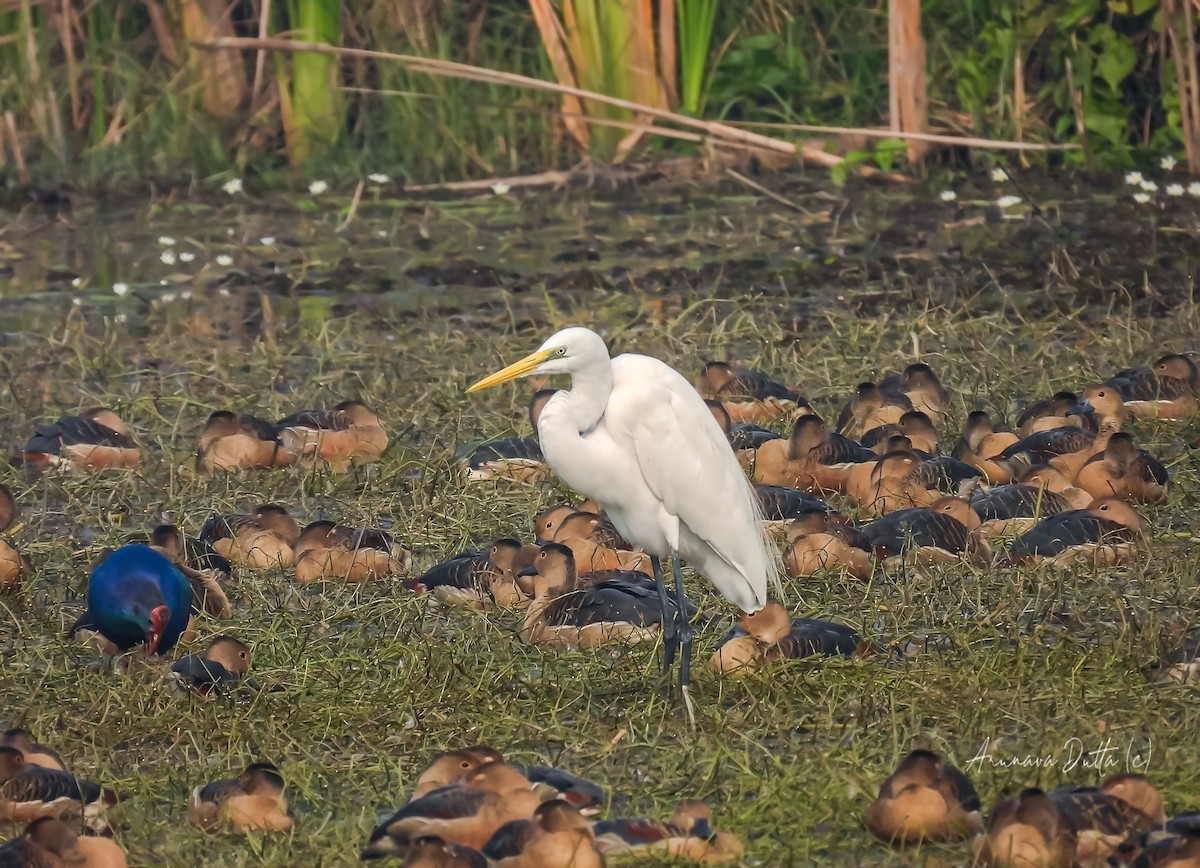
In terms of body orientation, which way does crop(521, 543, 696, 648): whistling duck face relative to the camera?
to the viewer's left

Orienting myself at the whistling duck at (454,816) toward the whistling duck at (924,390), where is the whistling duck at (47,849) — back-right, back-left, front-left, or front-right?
back-left

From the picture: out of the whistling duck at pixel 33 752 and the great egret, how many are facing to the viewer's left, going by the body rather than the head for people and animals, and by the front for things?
2

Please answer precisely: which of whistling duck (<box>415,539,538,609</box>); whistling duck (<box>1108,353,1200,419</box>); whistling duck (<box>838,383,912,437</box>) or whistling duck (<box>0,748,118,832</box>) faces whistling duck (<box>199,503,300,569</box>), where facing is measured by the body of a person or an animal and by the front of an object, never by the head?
whistling duck (<box>838,383,912,437</box>)

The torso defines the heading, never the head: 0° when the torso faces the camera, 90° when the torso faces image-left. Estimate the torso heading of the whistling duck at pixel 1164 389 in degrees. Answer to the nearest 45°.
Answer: approximately 270°

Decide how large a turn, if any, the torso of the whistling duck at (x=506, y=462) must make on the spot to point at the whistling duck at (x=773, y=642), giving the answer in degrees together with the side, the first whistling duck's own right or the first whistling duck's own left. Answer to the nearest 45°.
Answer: approximately 90° to the first whistling duck's own right

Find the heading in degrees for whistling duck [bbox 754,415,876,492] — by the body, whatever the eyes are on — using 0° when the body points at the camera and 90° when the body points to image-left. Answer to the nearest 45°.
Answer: approximately 90°

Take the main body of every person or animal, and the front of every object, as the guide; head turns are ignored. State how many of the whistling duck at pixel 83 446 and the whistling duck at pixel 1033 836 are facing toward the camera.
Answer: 1

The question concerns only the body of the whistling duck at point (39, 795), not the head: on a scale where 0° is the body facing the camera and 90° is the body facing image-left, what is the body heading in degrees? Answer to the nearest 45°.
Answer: approximately 90°

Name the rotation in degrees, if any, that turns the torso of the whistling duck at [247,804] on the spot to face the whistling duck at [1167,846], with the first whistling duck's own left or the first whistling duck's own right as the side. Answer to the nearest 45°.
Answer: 0° — it already faces it

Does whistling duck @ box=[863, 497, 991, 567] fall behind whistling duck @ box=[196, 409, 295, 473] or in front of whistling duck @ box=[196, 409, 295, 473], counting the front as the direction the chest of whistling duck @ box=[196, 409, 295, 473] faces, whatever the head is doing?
behind

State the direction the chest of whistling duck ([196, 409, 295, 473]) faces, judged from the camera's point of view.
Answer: to the viewer's left

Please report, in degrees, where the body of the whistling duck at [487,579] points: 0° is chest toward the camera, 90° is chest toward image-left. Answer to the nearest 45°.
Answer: approximately 270°

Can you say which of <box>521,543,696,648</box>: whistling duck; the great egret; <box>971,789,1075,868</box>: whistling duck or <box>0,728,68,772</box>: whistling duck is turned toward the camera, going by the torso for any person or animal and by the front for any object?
<box>971,789,1075,868</box>: whistling duck

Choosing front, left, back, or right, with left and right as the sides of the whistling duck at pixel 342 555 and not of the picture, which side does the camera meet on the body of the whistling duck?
left

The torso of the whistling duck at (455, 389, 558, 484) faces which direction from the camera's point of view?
to the viewer's right

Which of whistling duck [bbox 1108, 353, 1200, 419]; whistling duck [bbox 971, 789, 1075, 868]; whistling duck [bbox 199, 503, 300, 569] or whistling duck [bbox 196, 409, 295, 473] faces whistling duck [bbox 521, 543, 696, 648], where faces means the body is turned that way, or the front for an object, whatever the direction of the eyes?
whistling duck [bbox 199, 503, 300, 569]
